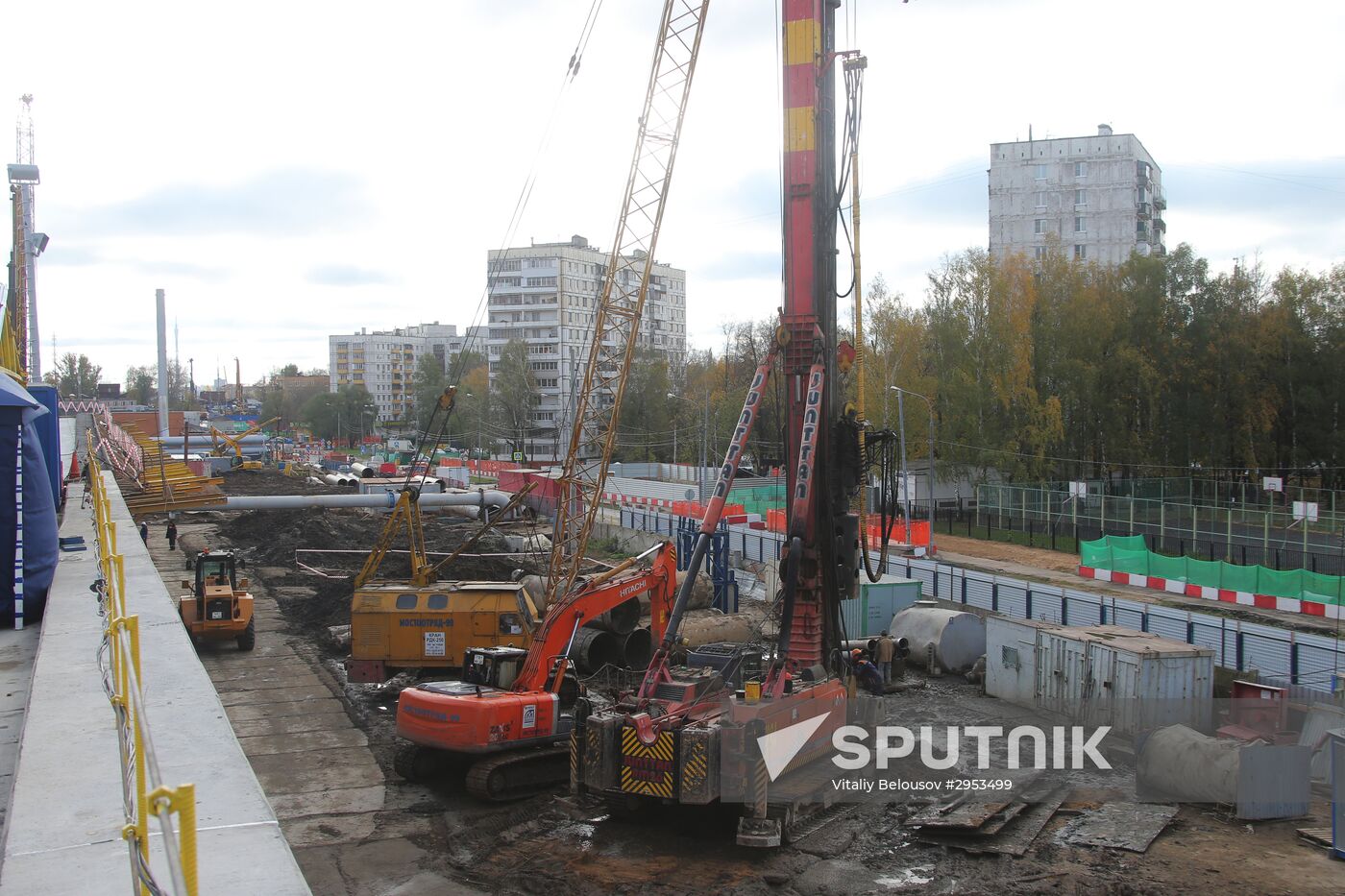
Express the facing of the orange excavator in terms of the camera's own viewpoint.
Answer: facing away from the viewer and to the right of the viewer

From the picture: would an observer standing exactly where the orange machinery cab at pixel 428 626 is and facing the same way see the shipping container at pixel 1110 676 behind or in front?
in front

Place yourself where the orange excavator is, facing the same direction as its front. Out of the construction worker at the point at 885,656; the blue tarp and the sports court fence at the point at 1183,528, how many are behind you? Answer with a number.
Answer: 1

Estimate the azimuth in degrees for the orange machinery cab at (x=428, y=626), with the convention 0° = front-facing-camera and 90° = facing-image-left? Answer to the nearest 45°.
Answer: approximately 270°

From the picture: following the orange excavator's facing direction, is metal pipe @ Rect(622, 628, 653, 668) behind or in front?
in front

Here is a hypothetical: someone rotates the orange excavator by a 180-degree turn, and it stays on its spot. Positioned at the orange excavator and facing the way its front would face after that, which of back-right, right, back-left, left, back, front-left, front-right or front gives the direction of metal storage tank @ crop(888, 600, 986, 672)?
back

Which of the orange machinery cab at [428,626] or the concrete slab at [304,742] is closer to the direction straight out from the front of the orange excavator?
the orange machinery cab

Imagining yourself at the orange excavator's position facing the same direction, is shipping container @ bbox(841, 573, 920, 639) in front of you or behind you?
in front

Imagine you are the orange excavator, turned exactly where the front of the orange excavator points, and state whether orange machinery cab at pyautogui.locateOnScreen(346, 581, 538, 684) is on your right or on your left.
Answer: on your left
